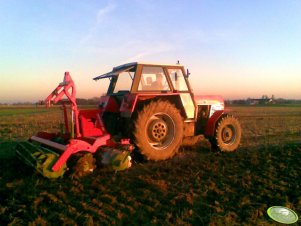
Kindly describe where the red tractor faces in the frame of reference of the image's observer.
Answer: facing away from the viewer and to the right of the viewer
